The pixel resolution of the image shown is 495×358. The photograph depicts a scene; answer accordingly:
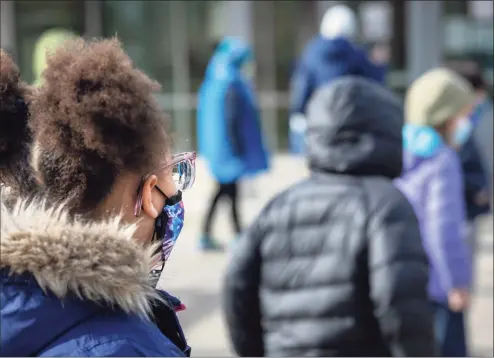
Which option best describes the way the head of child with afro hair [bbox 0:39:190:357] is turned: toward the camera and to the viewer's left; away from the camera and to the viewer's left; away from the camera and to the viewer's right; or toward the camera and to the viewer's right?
away from the camera and to the viewer's right

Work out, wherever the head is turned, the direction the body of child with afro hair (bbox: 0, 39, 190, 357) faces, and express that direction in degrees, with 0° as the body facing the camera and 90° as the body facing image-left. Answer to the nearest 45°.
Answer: approximately 225°
